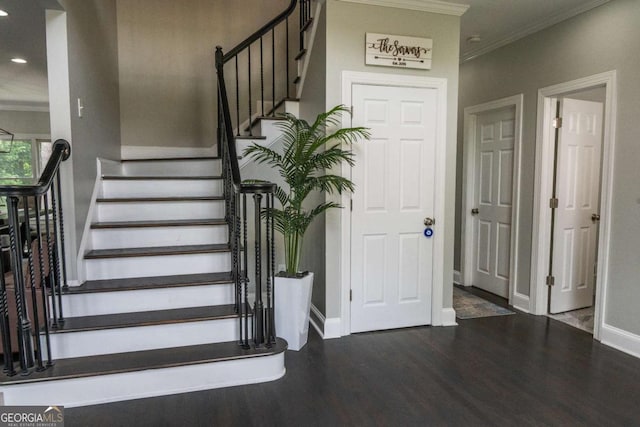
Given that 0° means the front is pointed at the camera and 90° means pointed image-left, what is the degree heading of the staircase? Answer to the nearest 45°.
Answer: approximately 0°

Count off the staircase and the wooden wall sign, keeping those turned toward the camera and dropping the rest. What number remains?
2

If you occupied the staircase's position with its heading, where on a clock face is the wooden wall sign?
The wooden wall sign is roughly at 9 o'clock from the staircase.

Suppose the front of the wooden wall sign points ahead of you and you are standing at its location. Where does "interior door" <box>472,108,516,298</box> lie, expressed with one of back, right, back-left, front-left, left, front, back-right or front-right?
back-left

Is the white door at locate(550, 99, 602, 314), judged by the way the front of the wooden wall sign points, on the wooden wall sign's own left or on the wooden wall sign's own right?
on the wooden wall sign's own left

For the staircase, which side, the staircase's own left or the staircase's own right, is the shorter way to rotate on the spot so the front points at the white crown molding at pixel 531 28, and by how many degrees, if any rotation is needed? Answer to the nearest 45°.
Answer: approximately 90° to the staircase's own left

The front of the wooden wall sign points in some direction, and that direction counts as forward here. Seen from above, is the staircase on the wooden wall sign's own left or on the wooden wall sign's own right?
on the wooden wall sign's own right
